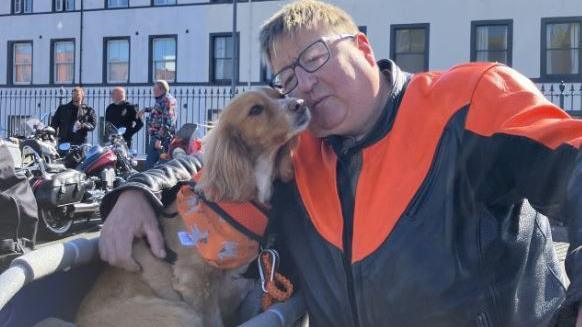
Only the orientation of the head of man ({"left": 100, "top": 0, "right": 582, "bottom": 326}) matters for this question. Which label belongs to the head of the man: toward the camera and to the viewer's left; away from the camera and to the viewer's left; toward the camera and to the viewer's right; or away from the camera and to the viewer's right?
toward the camera and to the viewer's left

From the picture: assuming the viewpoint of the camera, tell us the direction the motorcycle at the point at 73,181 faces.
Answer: facing away from the viewer and to the right of the viewer

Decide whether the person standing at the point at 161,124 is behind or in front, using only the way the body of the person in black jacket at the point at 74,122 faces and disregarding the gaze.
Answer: in front

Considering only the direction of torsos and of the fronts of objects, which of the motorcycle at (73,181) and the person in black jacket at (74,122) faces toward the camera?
the person in black jacket

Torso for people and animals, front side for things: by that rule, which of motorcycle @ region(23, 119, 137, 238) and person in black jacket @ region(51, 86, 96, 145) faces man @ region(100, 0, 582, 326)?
the person in black jacket

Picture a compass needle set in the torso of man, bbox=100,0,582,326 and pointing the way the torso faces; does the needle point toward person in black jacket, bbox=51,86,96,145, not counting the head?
no

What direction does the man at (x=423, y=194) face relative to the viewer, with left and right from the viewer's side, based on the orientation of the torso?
facing the viewer and to the left of the viewer

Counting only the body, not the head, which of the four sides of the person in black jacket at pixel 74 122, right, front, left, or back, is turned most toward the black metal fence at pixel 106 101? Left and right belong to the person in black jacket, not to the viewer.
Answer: back

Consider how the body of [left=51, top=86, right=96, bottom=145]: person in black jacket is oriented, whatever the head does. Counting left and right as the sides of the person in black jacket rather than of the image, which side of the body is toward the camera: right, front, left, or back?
front

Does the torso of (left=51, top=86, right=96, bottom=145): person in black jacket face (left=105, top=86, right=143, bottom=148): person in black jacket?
no

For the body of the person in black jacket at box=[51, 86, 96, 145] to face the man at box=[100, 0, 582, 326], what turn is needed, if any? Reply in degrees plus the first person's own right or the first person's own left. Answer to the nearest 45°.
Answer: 0° — they already face them

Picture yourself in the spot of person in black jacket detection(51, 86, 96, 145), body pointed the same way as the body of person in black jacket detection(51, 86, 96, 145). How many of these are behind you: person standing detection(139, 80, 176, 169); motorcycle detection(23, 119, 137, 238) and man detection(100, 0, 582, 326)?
0

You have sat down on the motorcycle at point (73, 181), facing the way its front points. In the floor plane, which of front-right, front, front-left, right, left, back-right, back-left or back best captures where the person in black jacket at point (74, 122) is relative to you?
front-left

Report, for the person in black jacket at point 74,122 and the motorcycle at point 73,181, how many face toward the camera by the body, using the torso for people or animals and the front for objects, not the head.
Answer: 1

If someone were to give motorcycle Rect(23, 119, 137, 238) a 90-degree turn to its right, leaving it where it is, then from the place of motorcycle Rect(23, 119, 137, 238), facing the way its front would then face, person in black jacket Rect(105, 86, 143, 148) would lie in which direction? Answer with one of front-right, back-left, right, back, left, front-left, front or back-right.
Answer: back-left

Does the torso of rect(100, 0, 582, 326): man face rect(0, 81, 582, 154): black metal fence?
no
